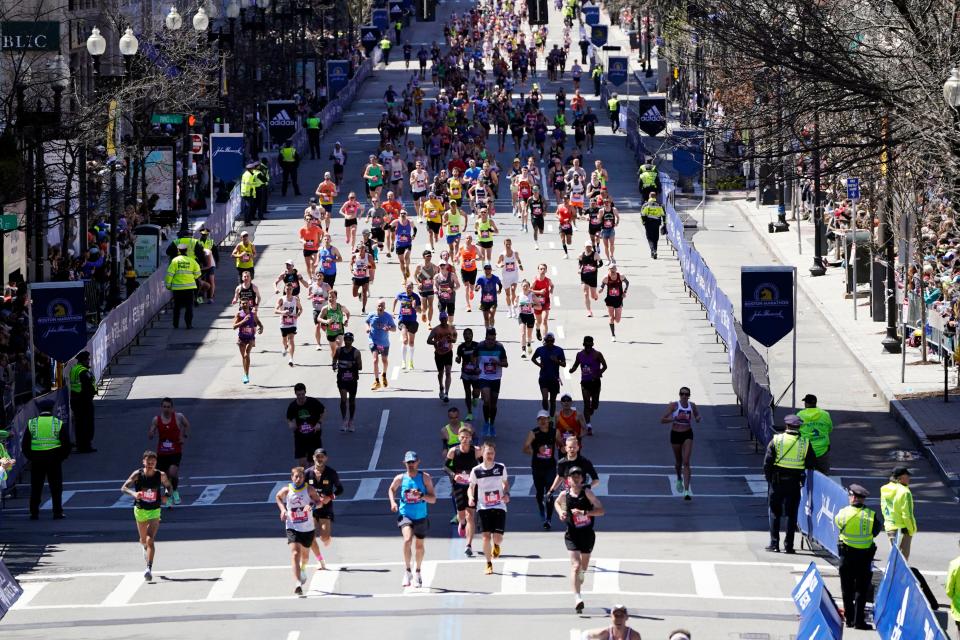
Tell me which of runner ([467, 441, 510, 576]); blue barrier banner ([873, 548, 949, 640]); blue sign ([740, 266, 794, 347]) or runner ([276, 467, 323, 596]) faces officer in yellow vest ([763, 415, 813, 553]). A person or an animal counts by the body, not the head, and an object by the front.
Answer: the blue sign

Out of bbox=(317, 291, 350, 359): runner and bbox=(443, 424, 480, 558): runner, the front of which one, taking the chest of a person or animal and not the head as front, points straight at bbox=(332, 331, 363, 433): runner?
bbox=(317, 291, 350, 359): runner

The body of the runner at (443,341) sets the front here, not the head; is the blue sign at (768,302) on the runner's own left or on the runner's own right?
on the runner's own left

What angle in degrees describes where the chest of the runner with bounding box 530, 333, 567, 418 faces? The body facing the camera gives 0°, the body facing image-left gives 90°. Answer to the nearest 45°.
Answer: approximately 0°

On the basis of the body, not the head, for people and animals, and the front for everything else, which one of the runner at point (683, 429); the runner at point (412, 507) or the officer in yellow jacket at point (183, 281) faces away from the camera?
the officer in yellow jacket

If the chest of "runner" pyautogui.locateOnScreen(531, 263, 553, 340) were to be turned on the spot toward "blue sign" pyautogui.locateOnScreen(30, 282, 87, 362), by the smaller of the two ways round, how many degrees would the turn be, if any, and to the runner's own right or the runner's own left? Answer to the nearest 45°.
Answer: approximately 45° to the runner's own right

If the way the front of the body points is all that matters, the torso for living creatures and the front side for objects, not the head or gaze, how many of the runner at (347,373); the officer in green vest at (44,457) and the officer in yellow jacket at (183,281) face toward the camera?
1

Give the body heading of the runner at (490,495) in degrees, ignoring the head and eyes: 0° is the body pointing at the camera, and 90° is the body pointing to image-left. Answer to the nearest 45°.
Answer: approximately 0°

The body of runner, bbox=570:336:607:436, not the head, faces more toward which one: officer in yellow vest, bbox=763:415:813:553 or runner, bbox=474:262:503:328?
the officer in yellow vest

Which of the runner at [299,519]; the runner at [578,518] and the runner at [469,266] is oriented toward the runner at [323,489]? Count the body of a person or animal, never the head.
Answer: the runner at [469,266]
